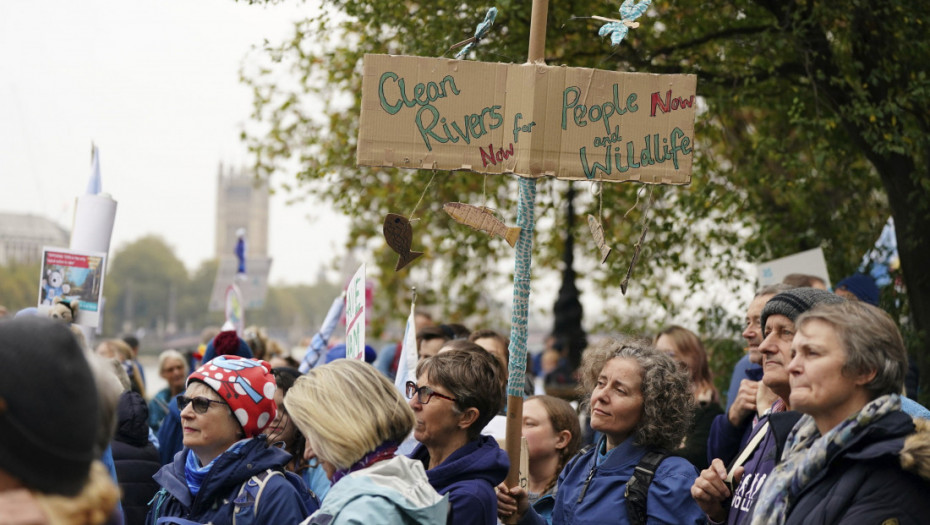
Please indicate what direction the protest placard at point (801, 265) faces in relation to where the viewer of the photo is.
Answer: facing the viewer

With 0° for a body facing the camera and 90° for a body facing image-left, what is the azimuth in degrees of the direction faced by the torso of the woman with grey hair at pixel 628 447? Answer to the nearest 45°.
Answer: approximately 45°

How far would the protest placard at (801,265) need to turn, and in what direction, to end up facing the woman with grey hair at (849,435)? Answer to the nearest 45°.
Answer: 0° — it already faces them

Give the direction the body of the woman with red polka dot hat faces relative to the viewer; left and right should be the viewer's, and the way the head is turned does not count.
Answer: facing the viewer and to the left of the viewer

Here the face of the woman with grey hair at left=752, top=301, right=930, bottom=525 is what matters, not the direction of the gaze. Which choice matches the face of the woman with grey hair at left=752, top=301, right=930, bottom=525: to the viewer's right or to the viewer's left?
to the viewer's left

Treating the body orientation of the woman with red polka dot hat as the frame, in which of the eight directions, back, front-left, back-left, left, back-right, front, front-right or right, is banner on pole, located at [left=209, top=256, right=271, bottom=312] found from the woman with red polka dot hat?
back-right

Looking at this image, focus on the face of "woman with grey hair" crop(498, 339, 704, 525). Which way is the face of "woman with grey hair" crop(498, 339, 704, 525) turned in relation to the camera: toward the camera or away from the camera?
toward the camera

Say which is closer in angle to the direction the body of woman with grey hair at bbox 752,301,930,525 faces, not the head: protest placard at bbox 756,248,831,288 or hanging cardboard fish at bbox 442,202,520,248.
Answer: the hanging cardboard fish

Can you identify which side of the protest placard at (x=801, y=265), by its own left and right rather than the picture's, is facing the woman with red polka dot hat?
front

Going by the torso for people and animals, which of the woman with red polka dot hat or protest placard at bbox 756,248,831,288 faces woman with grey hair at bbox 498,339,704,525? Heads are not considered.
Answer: the protest placard
